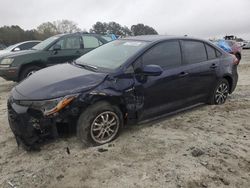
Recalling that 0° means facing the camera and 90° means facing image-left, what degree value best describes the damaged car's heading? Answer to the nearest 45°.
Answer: approximately 45°

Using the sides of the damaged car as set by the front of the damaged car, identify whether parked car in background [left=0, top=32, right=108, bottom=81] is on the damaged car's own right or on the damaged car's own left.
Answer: on the damaged car's own right

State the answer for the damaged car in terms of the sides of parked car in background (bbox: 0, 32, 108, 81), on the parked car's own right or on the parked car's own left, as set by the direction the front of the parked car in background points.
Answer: on the parked car's own left

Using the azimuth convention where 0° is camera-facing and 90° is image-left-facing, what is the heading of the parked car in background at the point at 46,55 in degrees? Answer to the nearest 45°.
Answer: approximately 45°
